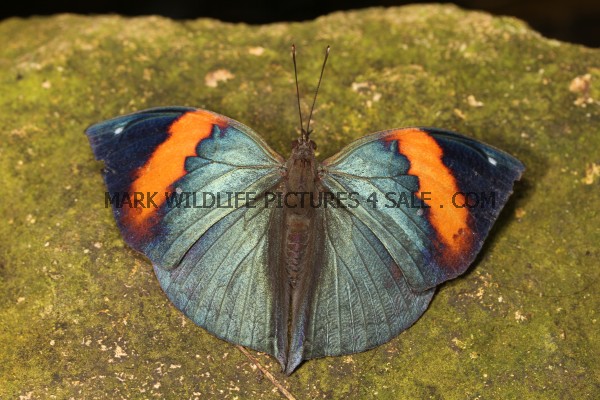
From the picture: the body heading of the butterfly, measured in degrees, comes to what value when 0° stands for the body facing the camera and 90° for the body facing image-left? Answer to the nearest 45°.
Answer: approximately 180°
